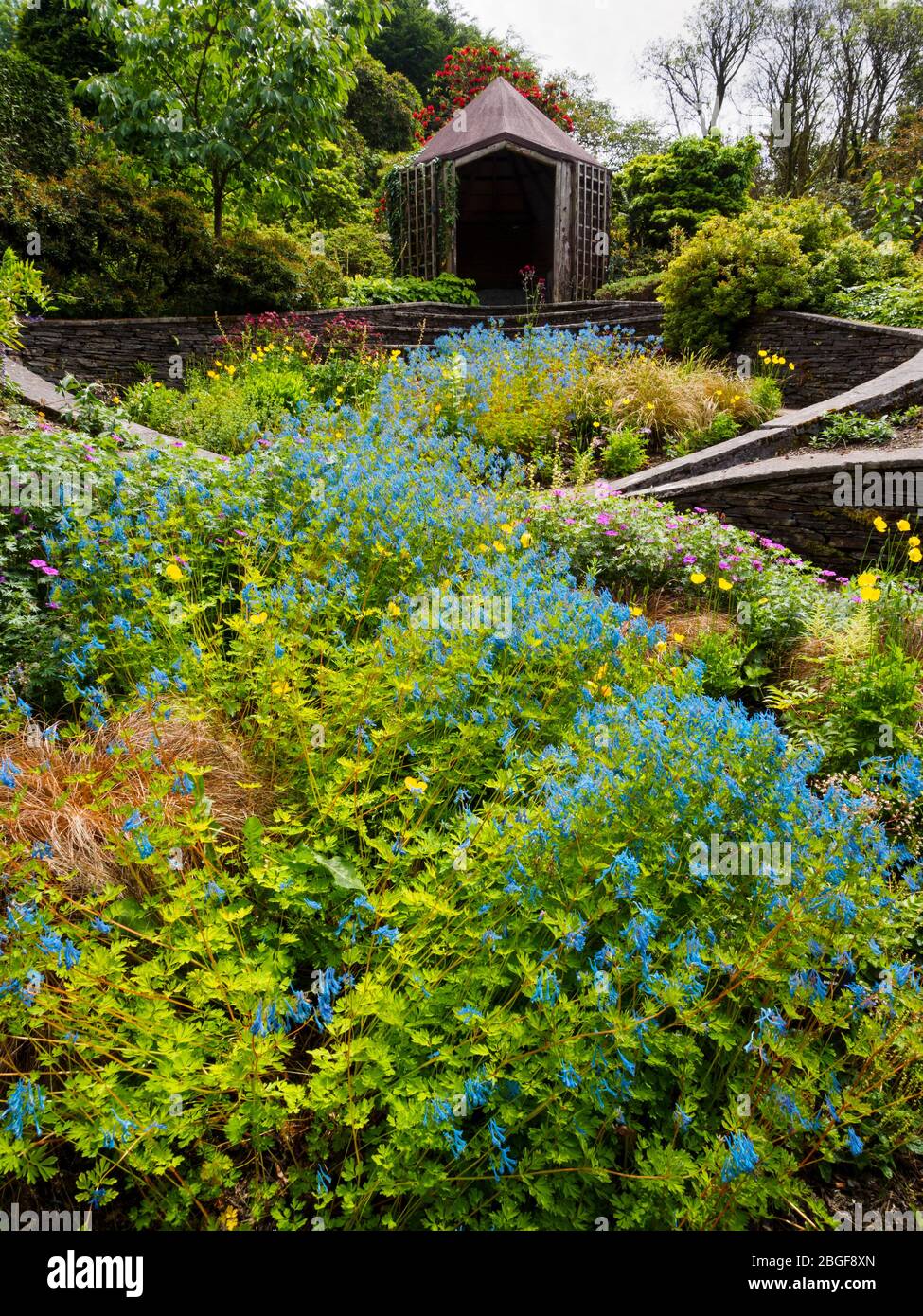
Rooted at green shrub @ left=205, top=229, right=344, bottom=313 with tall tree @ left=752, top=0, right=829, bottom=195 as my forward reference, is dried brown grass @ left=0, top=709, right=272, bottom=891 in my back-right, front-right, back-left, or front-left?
back-right

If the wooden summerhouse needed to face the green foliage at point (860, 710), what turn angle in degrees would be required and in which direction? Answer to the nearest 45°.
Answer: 0° — it already faces it

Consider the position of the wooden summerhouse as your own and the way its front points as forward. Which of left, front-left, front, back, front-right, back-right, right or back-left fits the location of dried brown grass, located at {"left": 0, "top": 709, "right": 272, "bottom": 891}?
front

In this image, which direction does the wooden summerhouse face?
toward the camera

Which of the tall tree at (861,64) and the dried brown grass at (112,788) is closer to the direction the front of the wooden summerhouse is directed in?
the dried brown grass

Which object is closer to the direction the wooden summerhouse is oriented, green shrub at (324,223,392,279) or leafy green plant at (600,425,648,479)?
the leafy green plant

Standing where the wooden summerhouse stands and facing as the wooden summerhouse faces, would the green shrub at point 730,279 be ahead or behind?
ahead

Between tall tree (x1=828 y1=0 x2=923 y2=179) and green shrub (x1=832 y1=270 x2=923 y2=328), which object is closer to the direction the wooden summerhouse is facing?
the green shrub

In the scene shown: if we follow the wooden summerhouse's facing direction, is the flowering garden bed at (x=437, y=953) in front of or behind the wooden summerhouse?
in front

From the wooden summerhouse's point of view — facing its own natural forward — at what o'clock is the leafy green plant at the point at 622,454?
The leafy green plant is roughly at 12 o'clock from the wooden summerhouse.
